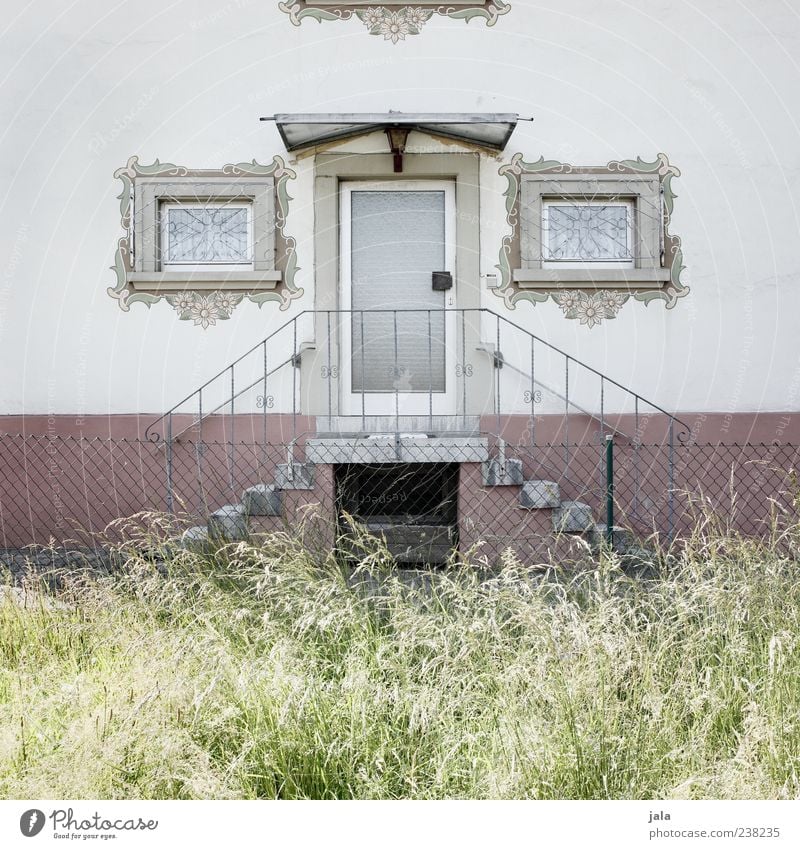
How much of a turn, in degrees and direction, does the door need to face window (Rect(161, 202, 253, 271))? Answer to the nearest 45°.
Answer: approximately 90° to its right

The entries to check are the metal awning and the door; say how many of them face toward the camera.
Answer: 2

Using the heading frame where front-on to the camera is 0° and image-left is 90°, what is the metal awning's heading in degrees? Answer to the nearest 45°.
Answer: approximately 0°
